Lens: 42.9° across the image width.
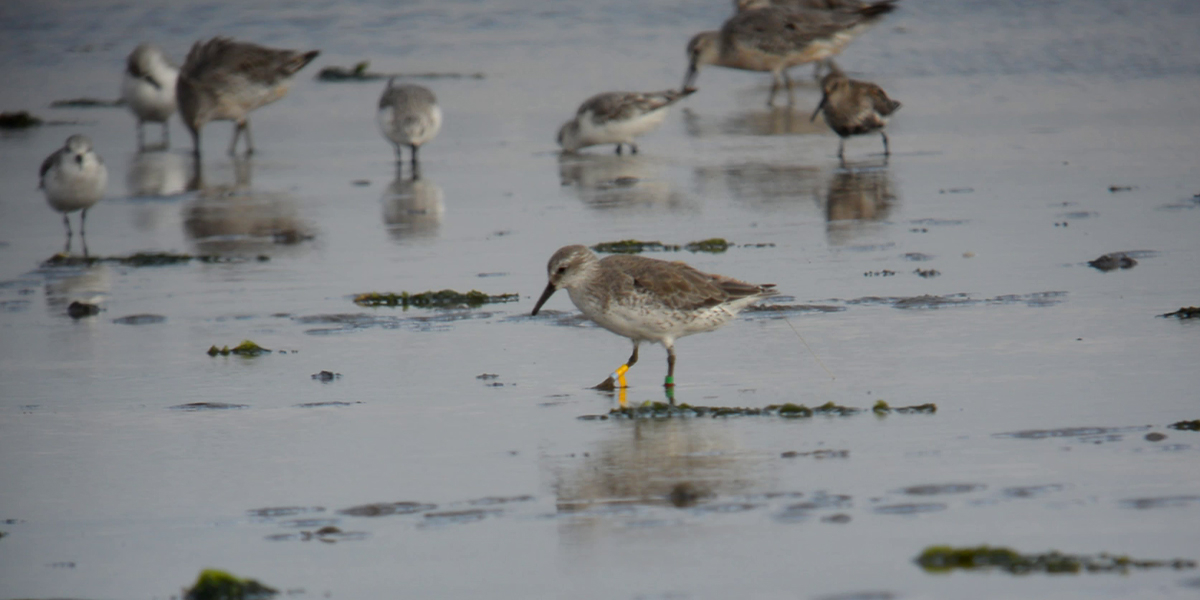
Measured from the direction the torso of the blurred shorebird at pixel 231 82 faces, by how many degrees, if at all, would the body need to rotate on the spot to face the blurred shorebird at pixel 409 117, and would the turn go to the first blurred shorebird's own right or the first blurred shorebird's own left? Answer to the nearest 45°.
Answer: approximately 135° to the first blurred shorebird's own left

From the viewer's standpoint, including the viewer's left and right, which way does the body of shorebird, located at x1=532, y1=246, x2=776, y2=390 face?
facing to the left of the viewer

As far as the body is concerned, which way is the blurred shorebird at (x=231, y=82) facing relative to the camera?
to the viewer's left

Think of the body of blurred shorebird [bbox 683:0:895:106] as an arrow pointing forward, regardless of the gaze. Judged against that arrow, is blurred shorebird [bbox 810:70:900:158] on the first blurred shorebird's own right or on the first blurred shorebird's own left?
on the first blurred shorebird's own left

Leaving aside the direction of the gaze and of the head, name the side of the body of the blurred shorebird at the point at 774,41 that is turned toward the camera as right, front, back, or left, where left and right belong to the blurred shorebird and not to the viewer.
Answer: left

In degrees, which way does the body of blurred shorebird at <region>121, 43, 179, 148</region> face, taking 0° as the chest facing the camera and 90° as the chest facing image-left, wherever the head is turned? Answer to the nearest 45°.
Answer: approximately 0°

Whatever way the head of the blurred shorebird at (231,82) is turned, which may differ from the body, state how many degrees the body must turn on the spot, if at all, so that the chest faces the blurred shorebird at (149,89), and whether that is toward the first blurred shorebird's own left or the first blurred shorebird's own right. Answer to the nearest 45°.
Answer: approximately 45° to the first blurred shorebird's own right

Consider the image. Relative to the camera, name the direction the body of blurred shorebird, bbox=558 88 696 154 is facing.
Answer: to the viewer's left

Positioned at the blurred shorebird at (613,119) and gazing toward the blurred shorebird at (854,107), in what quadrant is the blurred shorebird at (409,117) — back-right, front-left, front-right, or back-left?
back-right
